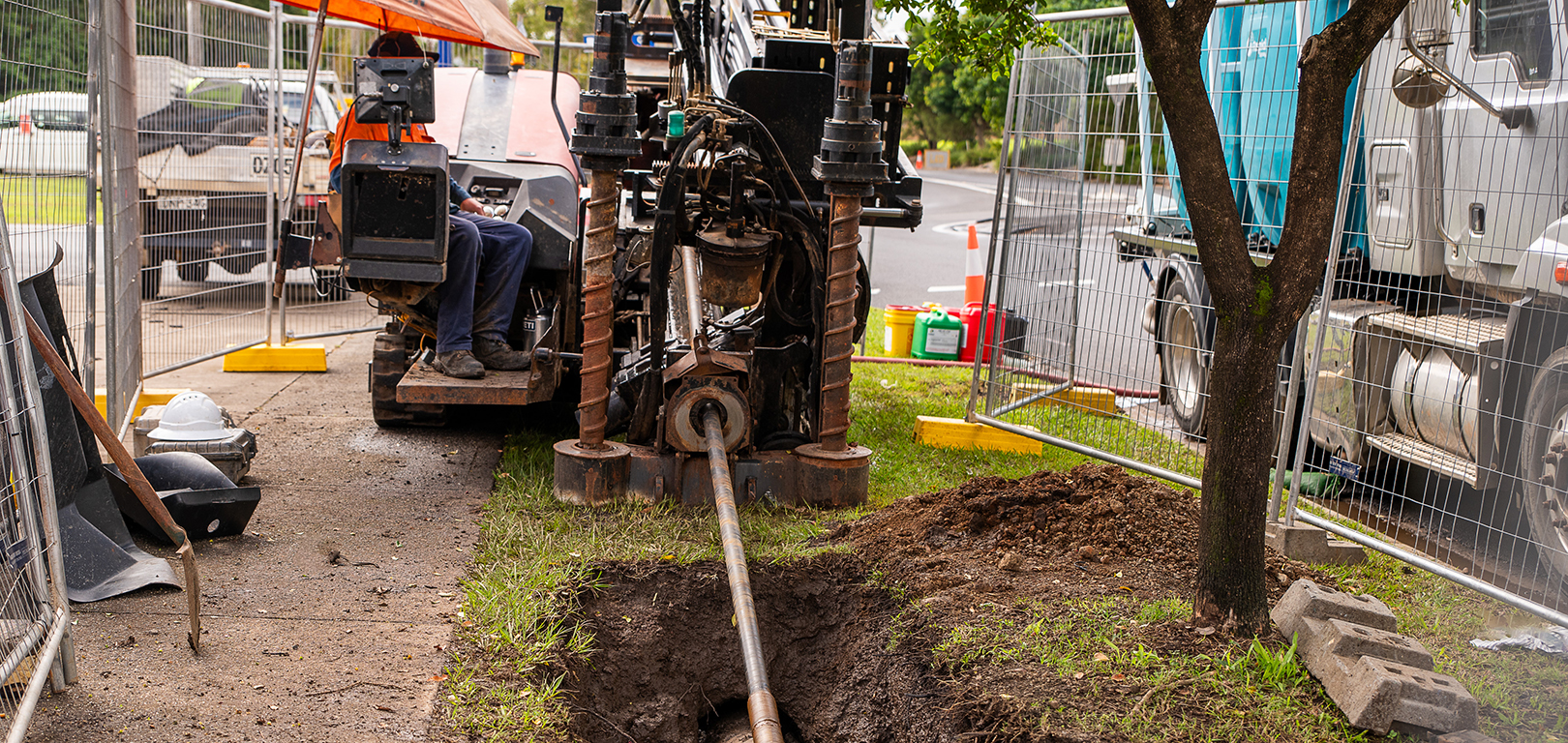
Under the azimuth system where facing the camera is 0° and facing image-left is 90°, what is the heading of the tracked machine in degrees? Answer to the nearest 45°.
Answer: approximately 0°

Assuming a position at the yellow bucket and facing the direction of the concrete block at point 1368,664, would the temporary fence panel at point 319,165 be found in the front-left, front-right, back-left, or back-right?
back-right

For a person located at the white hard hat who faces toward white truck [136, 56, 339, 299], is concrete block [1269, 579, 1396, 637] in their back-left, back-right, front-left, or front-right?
back-right

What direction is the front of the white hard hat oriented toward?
to the viewer's left

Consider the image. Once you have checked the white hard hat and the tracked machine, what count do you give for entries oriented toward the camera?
1

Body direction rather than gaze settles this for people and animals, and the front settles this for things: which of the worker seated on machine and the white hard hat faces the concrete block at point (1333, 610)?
the worker seated on machine

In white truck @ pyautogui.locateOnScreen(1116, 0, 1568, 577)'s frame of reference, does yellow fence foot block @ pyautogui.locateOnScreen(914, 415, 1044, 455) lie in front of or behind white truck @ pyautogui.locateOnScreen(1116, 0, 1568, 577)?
behind

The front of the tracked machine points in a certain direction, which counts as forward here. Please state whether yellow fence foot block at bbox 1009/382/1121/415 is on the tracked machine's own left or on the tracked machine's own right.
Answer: on the tracked machine's own left

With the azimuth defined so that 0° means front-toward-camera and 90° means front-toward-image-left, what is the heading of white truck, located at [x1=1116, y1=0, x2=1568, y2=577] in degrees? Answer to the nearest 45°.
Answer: approximately 315°

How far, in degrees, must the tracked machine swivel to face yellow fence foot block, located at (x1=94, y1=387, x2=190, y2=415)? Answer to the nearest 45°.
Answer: approximately 135° to its right

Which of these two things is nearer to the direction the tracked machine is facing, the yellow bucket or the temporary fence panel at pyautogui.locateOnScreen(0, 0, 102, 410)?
the temporary fence panel

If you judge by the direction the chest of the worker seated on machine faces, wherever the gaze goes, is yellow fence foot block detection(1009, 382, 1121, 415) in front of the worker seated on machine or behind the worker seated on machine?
in front

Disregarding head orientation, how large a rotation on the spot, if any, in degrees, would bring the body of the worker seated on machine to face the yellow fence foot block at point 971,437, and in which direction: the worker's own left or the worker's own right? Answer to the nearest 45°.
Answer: approximately 45° to the worker's own left
